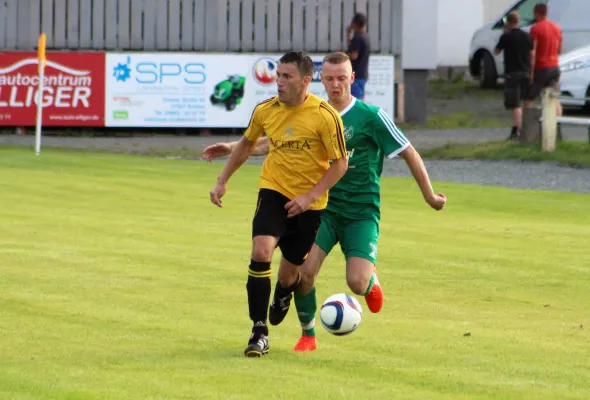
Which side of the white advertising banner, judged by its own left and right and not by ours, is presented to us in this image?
front

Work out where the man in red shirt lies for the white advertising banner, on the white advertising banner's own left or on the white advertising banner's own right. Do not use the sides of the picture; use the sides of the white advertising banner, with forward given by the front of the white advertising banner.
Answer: on the white advertising banner's own left

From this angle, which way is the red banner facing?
toward the camera

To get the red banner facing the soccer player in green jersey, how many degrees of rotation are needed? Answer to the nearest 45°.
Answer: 0° — it already faces them

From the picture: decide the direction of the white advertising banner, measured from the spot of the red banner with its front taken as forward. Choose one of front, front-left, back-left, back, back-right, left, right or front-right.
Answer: left

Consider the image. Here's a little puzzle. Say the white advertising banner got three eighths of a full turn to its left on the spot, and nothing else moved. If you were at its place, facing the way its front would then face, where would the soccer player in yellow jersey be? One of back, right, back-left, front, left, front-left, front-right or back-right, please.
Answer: back-right

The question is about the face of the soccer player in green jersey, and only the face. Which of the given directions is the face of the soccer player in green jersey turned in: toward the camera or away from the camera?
toward the camera

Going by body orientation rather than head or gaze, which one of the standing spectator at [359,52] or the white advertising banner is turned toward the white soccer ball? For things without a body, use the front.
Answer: the white advertising banner

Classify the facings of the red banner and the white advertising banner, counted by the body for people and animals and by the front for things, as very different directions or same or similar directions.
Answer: same or similar directions

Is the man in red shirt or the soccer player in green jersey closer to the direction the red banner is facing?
the soccer player in green jersey
